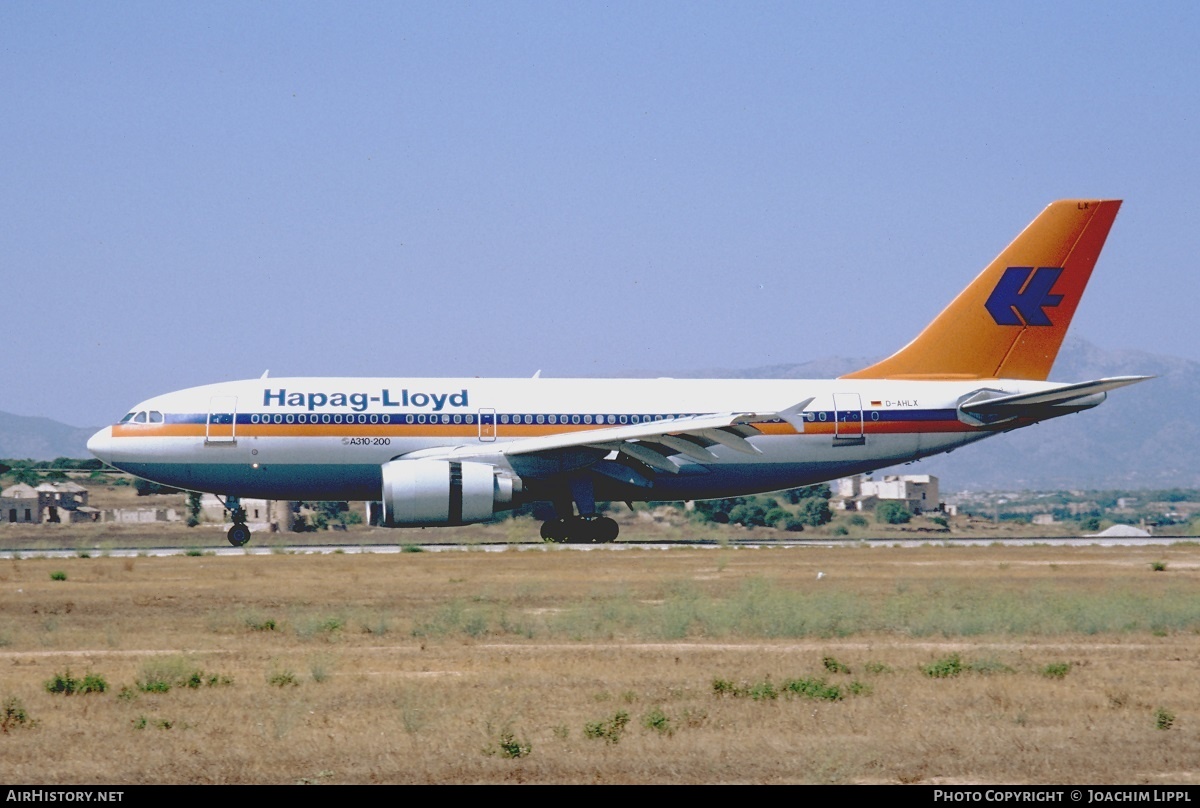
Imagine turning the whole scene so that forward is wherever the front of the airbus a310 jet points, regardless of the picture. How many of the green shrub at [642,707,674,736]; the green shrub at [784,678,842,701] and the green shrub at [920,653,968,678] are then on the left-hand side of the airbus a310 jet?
3

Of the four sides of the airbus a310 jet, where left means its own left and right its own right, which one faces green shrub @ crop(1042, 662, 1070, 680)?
left

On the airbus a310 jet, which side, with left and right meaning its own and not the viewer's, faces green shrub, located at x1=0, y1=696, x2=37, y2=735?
left

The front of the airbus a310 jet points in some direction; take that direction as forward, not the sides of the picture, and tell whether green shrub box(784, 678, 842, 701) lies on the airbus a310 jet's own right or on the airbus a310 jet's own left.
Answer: on the airbus a310 jet's own left

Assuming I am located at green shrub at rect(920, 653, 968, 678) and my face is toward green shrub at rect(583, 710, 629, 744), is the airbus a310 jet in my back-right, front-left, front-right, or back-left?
back-right

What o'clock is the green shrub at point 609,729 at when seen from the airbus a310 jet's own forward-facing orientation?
The green shrub is roughly at 9 o'clock from the airbus a310 jet.

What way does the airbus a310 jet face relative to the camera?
to the viewer's left

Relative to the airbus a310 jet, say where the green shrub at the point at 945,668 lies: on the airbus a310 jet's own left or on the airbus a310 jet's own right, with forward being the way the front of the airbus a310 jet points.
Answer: on the airbus a310 jet's own left

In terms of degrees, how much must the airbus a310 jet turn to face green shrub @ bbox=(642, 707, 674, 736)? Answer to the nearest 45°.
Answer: approximately 90° to its left
